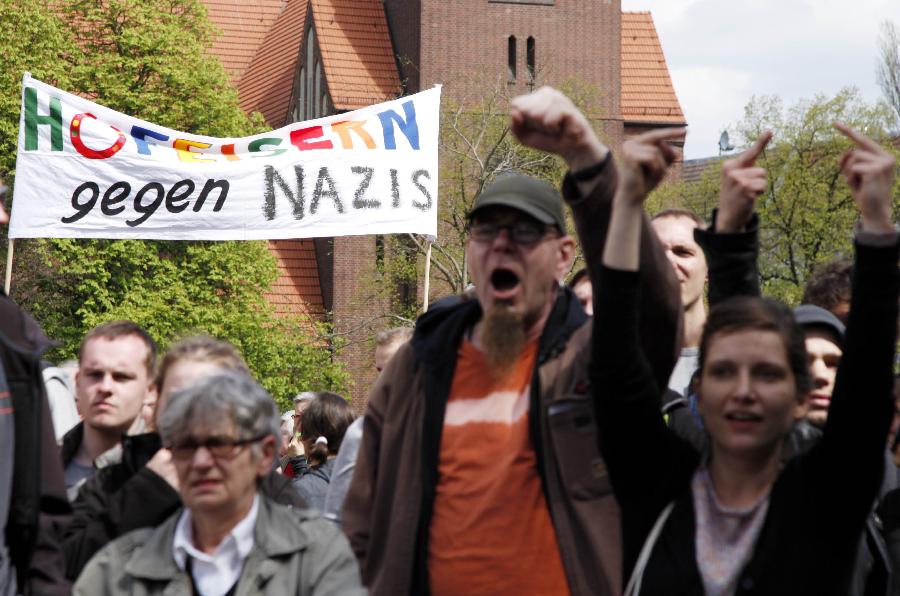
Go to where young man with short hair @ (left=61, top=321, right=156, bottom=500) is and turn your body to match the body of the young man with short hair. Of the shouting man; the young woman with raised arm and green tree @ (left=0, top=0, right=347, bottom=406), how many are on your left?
2

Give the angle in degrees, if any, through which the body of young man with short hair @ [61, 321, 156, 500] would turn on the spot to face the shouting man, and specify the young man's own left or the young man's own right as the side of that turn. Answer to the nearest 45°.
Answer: approximately 90° to the young man's own left

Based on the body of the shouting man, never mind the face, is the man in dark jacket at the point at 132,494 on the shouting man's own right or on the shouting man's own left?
on the shouting man's own right

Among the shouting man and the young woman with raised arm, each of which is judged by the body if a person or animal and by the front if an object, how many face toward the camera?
2

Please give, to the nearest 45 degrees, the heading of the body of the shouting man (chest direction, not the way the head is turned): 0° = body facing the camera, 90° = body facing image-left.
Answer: approximately 0°

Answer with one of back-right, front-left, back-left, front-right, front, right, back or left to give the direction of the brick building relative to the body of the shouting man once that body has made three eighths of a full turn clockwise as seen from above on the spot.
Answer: front-right

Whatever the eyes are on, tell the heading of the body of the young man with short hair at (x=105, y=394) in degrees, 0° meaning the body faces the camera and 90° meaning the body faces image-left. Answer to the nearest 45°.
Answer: approximately 45°
